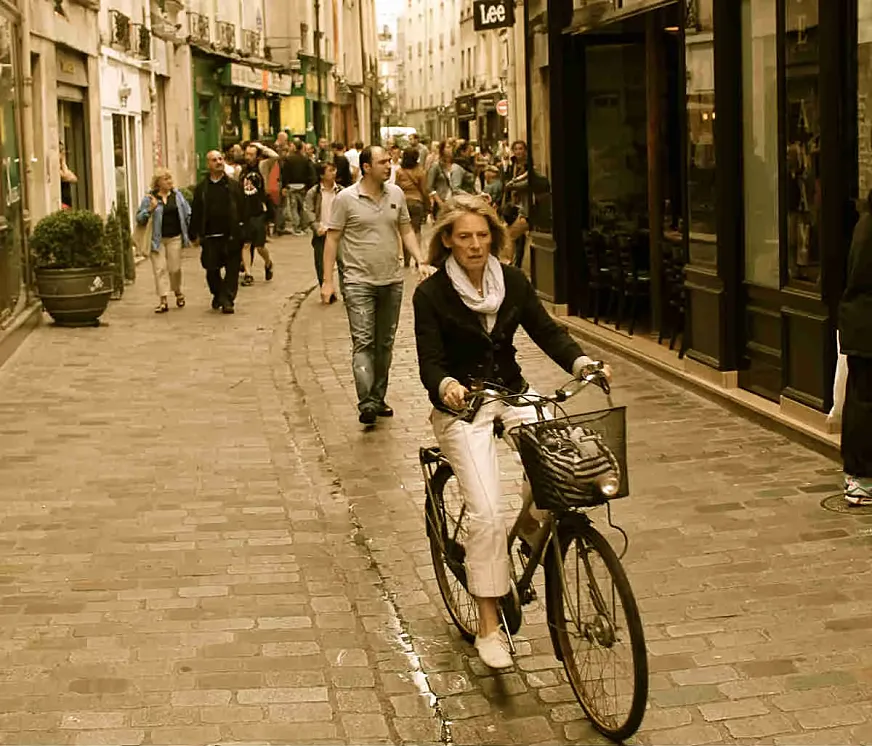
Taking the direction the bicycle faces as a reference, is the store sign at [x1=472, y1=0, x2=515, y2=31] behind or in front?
behind

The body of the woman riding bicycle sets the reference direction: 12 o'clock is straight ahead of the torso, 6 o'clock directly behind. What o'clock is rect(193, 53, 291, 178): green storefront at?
The green storefront is roughly at 7 o'clock from the woman riding bicycle.

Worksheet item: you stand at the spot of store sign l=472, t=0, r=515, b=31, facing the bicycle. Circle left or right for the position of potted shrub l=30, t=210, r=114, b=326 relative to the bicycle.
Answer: right

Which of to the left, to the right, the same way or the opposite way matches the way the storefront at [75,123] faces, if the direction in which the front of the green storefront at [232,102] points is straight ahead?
the same way

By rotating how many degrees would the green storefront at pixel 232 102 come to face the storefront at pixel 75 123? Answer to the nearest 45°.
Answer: approximately 45° to its right

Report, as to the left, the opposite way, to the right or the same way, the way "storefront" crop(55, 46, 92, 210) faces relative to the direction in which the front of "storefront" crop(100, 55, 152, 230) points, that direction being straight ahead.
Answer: the same way

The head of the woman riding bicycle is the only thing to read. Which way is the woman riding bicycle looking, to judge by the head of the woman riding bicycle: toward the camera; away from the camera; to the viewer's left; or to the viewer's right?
toward the camera

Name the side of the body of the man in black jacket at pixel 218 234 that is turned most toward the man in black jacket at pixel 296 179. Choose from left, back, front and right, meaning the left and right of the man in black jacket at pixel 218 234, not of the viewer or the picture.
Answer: back

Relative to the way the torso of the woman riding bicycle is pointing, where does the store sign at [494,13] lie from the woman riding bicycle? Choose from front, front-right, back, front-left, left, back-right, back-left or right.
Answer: back-left

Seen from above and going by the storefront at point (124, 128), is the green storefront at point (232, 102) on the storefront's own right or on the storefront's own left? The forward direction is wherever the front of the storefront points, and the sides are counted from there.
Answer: on the storefront's own left

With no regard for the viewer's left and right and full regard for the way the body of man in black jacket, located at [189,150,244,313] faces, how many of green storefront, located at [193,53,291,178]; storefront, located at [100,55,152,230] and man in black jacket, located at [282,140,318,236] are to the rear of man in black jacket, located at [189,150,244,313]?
3

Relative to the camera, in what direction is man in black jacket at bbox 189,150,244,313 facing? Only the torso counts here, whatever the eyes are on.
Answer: toward the camera

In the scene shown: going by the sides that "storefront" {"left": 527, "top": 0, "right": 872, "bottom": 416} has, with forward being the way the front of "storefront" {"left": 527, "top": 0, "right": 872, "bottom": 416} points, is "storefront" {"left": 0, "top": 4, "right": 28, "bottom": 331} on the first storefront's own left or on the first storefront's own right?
on the first storefront's own right

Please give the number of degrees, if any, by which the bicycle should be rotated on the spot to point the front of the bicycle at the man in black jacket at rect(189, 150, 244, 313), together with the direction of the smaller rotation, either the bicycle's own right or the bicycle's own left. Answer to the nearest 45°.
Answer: approximately 135° to the bicycle's own left

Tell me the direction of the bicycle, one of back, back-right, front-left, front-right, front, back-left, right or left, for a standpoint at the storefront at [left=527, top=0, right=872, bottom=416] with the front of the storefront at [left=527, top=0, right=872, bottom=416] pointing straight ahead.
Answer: front-left

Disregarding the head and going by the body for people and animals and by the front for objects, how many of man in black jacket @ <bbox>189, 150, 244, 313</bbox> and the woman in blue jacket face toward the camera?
2

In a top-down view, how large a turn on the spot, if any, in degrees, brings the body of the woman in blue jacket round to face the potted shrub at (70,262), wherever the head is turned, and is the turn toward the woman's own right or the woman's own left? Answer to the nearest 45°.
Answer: approximately 45° to the woman's own right

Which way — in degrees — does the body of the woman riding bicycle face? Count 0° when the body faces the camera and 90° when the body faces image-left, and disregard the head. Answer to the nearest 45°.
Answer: approximately 315°

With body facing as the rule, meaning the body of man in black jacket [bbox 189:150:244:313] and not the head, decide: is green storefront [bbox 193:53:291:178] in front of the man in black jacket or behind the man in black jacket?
behind

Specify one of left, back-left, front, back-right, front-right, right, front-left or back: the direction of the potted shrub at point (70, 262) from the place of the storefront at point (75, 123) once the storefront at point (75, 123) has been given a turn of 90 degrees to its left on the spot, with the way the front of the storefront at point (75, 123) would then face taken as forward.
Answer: back-right
